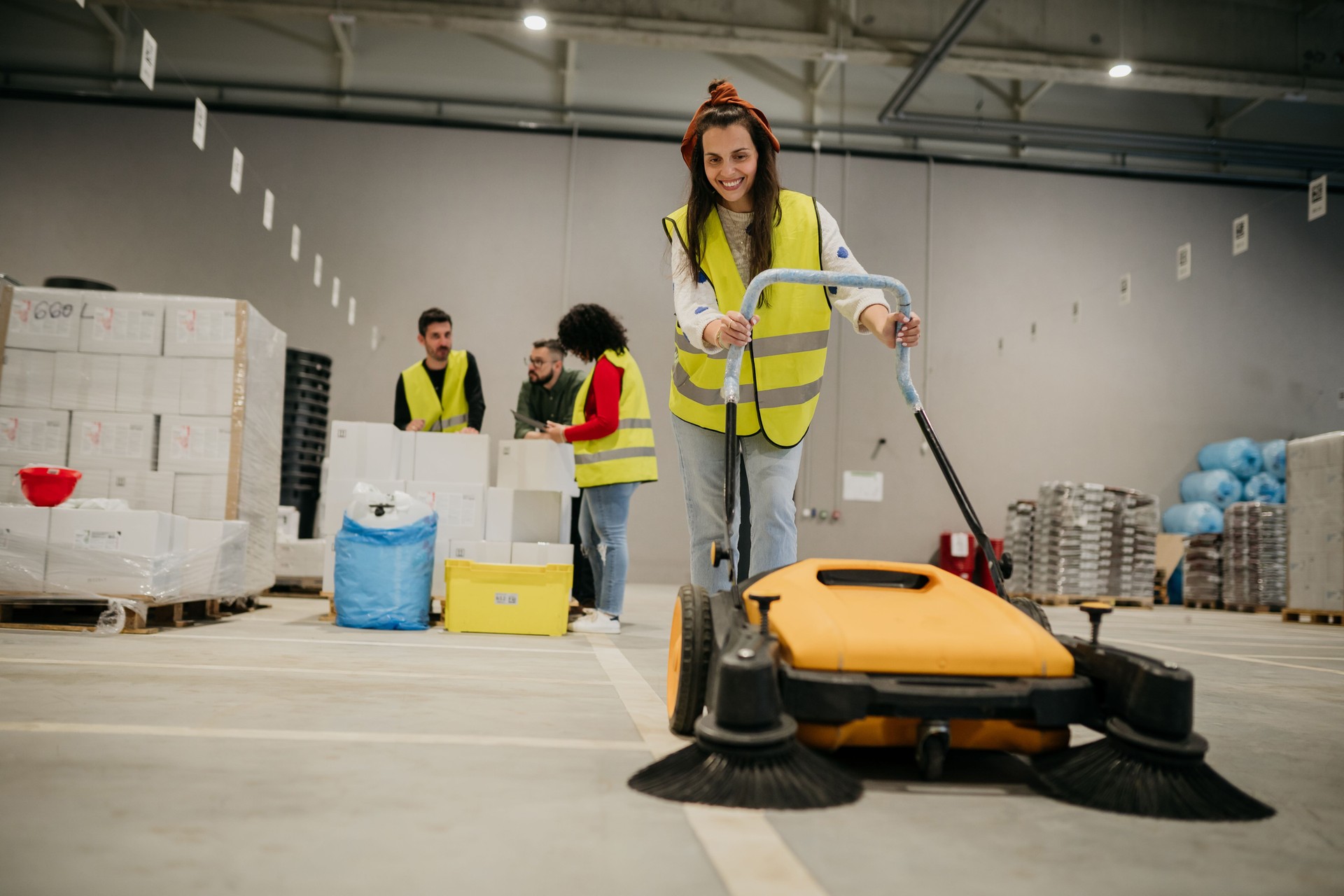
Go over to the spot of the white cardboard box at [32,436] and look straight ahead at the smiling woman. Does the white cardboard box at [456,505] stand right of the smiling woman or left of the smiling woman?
left

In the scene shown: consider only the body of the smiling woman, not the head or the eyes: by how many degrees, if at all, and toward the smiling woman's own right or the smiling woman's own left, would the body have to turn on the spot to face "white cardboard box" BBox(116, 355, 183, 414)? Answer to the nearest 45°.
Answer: approximately 135° to the smiling woman's own right

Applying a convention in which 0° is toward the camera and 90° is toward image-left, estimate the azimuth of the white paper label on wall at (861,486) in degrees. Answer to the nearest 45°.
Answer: approximately 0°

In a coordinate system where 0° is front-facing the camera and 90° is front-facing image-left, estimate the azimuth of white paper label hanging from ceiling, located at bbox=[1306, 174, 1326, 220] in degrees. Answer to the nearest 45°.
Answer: approximately 45°

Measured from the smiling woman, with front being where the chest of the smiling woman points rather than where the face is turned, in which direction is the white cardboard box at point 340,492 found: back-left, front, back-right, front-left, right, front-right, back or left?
back-right

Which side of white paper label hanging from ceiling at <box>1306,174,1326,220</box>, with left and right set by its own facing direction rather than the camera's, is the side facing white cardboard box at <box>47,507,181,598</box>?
front

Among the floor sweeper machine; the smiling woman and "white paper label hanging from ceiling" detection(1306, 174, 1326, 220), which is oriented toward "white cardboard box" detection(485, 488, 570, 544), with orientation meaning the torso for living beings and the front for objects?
the white paper label hanging from ceiling

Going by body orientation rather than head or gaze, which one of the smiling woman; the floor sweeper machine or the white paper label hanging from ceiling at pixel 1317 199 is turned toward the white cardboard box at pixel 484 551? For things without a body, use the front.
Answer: the white paper label hanging from ceiling

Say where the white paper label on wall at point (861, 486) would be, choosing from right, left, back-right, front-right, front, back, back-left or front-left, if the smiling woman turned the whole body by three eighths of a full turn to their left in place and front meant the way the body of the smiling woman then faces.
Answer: front-left
